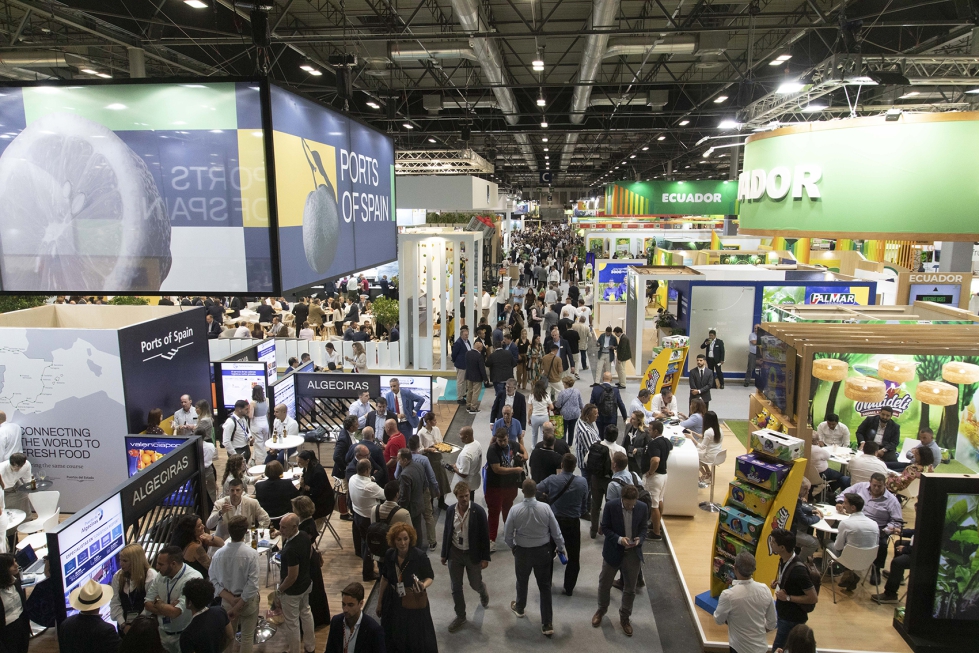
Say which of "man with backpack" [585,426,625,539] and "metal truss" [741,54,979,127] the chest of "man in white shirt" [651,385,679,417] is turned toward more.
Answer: the man with backpack

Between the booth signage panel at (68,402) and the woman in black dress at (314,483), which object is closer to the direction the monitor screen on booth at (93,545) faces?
the woman in black dress

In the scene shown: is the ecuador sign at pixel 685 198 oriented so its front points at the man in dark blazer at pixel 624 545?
yes

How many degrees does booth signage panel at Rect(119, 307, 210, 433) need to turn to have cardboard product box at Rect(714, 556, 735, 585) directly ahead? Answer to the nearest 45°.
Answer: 0° — it already faces it

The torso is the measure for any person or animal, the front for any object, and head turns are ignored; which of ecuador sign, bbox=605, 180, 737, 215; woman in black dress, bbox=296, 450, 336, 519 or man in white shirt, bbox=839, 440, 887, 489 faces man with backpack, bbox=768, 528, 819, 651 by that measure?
the ecuador sign

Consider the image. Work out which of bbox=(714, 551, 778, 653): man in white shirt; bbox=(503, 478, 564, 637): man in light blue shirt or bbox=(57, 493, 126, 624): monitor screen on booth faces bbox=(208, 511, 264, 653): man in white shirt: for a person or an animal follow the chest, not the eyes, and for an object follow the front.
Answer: the monitor screen on booth

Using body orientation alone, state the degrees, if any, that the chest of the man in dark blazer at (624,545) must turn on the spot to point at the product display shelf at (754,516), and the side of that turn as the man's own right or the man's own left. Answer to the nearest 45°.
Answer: approximately 135° to the man's own left

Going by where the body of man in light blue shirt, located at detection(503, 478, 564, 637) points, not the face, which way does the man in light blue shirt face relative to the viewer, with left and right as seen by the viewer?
facing away from the viewer
